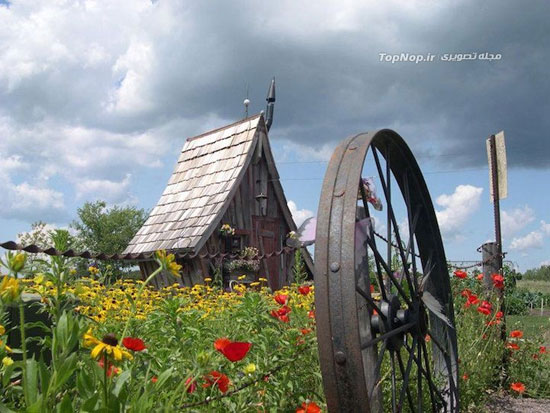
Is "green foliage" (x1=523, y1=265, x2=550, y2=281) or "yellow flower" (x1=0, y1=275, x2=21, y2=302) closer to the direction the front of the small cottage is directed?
the yellow flower

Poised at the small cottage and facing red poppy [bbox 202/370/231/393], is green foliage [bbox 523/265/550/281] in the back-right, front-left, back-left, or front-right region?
back-left

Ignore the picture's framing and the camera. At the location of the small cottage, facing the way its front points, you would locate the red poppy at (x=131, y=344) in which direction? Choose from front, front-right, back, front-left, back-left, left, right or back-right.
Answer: front-right

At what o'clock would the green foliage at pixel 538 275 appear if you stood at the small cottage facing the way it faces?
The green foliage is roughly at 9 o'clock from the small cottage.

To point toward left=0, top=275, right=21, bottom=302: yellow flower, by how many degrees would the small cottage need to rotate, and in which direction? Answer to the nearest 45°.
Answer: approximately 45° to its right

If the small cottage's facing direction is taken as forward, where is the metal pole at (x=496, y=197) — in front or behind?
in front

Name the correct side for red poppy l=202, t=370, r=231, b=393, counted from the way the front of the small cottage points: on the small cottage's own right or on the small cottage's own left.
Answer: on the small cottage's own right

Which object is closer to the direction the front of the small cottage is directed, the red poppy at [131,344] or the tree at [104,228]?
the red poppy

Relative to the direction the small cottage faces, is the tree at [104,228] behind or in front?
behind

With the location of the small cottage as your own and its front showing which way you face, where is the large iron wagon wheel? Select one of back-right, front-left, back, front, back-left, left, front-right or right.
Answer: front-right

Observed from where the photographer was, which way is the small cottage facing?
facing the viewer and to the right of the viewer
